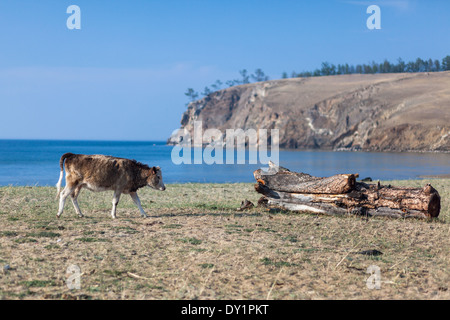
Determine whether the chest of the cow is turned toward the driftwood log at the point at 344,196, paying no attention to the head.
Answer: yes

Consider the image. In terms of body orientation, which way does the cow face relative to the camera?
to the viewer's right
